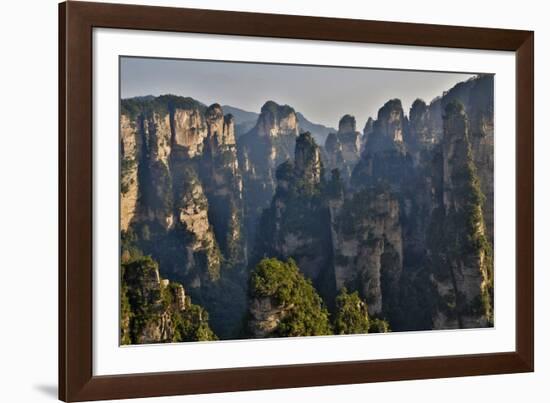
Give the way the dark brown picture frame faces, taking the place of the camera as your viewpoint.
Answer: facing the viewer and to the right of the viewer
